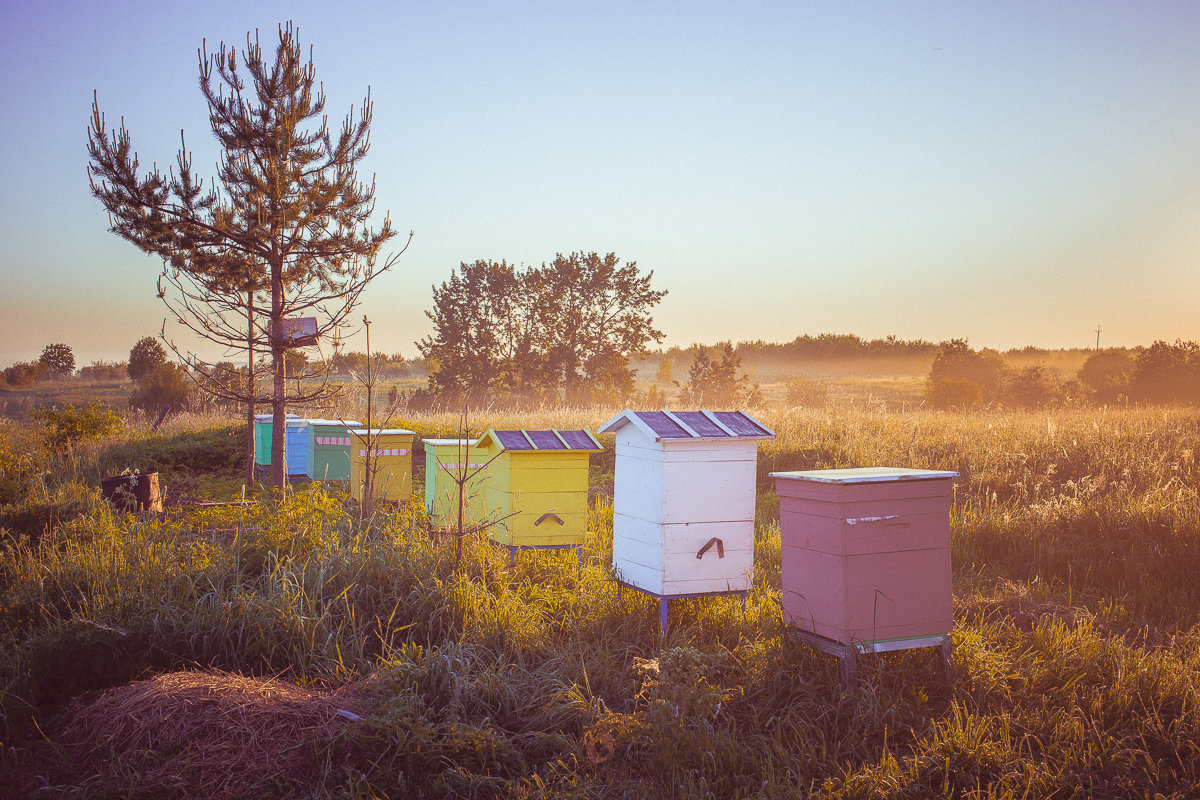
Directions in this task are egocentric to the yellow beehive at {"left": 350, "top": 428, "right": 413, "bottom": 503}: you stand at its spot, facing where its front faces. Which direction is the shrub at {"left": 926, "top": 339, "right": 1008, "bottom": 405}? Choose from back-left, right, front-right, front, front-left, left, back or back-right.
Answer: back-left

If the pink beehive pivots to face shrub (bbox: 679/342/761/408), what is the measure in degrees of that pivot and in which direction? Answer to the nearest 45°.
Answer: approximately 135° to its left

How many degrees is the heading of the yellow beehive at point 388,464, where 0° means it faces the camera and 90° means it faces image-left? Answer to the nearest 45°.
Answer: approximately 0°

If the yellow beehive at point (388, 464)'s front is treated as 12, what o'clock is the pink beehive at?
The pink beehive is roughly at 11 o'clock from the yellow beehive.

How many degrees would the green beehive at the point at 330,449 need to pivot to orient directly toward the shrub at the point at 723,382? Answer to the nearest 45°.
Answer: approximately 135° to its left

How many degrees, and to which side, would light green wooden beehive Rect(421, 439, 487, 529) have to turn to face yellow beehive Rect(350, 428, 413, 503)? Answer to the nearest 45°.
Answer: approximately 135° to its right

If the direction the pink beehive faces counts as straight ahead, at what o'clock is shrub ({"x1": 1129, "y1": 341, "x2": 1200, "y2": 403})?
The shrub is roughly at 8 o'clock from the pink beehive.

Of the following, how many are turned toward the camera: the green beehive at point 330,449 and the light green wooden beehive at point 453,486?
2

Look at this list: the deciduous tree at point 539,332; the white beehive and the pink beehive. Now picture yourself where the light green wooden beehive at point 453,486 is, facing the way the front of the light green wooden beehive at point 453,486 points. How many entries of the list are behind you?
1

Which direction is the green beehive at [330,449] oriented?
toward the camera

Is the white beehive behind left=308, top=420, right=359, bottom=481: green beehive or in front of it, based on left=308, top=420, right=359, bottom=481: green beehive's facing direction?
in front

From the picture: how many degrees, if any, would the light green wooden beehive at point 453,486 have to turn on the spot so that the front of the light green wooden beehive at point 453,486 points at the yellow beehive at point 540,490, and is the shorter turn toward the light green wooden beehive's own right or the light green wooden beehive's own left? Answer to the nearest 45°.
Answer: approximately 45° to the light green wooden beehive's own left
